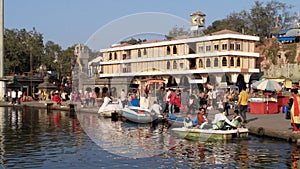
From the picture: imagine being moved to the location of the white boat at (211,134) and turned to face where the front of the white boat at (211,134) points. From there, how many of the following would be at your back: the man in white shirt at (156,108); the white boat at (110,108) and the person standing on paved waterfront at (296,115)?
1

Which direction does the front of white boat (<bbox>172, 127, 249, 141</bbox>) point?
to the viewer's left

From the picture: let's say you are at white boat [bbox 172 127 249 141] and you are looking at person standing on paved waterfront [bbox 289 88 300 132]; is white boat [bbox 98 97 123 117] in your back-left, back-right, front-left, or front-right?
back-left

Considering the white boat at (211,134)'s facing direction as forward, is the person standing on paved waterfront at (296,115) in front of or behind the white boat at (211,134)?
behind

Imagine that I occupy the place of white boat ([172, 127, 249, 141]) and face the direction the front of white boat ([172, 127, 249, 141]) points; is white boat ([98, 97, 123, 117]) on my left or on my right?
on my right

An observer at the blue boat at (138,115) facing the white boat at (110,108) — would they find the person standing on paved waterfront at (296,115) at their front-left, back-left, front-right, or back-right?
back-right

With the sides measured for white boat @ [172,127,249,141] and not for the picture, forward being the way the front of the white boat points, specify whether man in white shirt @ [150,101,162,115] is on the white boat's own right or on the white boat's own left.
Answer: on the white boat's own right

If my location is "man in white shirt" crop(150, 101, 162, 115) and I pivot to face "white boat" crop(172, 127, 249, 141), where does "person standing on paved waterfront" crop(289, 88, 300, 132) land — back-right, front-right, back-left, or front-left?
front-left

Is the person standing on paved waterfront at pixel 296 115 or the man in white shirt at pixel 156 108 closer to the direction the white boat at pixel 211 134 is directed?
the man in white shirt

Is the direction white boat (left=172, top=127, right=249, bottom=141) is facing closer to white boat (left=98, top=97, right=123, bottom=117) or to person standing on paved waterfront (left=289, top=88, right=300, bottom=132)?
the white boat
